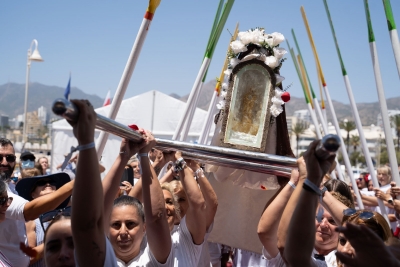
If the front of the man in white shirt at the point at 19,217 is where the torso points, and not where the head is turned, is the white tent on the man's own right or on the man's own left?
on the man's own left

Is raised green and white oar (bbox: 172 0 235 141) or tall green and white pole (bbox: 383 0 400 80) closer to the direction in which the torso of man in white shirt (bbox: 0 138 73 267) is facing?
the tall green and white pole

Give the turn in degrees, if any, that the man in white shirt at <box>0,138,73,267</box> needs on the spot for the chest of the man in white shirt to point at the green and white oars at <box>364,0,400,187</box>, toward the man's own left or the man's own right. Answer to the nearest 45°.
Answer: approximately 45° to the man's own left

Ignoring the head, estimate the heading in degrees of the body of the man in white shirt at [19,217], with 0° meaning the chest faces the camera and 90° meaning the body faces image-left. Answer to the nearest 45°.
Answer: approximately 315°

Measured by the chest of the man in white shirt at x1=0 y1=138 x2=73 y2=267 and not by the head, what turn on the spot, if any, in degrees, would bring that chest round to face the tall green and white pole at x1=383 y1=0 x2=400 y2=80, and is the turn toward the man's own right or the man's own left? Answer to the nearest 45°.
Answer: approximately 45° to the man's own left
